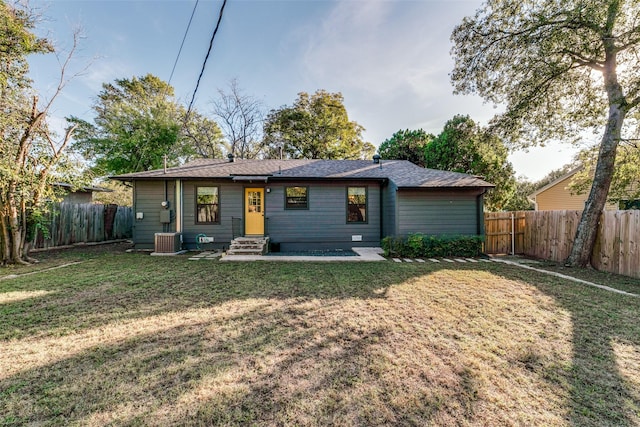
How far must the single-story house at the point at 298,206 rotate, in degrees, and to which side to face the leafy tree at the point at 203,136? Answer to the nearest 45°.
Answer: approximately 135° to its right

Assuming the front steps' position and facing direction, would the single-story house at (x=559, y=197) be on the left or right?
on its left

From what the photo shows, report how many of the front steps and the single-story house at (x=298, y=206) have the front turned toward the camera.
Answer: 2

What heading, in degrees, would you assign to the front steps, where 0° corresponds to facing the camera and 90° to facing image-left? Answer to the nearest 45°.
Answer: approximately 0°

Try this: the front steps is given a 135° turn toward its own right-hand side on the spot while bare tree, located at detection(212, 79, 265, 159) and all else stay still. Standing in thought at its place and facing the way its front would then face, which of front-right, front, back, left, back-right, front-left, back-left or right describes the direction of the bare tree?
front-right

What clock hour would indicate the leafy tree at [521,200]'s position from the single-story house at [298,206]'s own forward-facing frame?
The leafy tree is roughly at 8 o'clock from the single-story house.

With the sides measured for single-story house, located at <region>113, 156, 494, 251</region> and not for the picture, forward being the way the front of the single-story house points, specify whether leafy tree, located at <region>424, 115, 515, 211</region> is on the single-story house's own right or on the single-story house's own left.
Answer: on the single-story house's own left

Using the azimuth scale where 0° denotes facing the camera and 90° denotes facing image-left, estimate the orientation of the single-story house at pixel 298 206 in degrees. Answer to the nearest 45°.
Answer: approximately 0°

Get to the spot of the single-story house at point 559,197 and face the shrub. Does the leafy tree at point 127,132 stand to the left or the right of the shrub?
right
